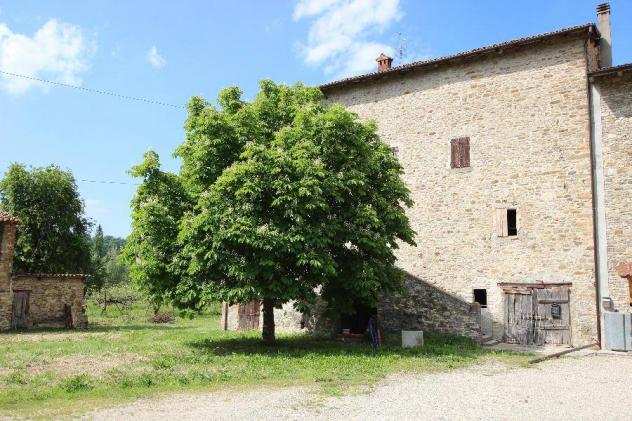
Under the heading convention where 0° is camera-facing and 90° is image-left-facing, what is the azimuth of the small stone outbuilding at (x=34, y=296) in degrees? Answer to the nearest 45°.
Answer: approximately 0°

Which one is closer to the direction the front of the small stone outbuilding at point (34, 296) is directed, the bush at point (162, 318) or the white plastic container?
the white plastic container

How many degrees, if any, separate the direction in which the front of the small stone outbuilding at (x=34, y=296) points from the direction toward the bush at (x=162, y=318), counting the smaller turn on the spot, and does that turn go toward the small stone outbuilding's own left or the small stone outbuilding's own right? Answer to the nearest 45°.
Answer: approximately 135° to the small stone outbuilding's own left

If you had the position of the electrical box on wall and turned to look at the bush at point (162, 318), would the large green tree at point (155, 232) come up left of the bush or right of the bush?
left

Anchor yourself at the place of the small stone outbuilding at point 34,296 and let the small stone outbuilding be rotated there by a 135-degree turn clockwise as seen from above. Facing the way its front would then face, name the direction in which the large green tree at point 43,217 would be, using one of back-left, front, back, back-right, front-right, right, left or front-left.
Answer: front-right

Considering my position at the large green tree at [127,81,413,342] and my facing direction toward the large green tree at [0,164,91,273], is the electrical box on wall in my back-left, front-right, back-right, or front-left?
back-right
